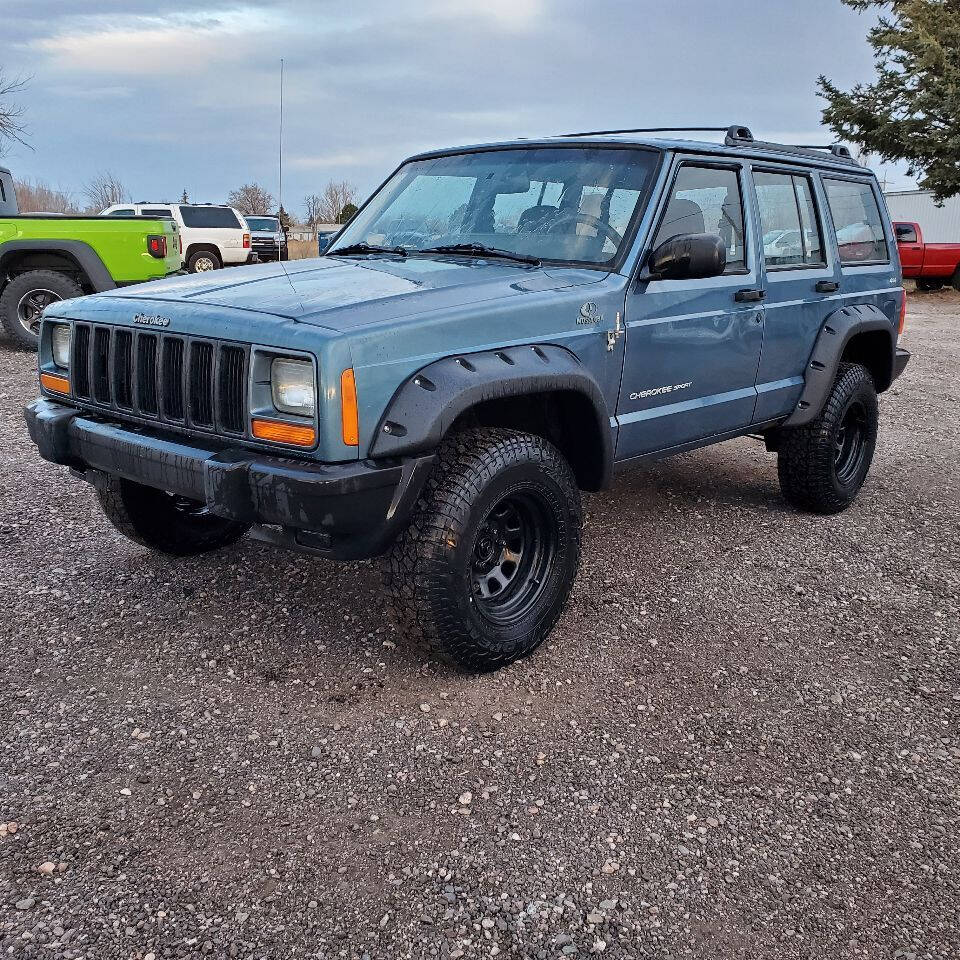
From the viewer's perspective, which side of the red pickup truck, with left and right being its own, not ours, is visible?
left

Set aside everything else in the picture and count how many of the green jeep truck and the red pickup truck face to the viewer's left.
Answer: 2

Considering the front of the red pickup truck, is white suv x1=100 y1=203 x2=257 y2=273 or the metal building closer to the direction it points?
the white suv

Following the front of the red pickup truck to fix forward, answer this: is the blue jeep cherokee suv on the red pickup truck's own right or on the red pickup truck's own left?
on the red pickup truck's own left

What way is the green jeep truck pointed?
to the viewer's left

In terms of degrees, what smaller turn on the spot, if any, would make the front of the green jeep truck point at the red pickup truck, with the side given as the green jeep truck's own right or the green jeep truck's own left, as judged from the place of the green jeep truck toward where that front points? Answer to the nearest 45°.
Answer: approximately 180°

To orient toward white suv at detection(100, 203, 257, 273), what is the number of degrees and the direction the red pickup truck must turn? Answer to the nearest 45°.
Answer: approximately 45° to its left

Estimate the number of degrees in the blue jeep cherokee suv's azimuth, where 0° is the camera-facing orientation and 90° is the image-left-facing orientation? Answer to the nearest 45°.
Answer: approximately 45°

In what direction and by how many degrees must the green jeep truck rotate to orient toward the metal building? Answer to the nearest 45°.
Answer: approximately 135° to its right
